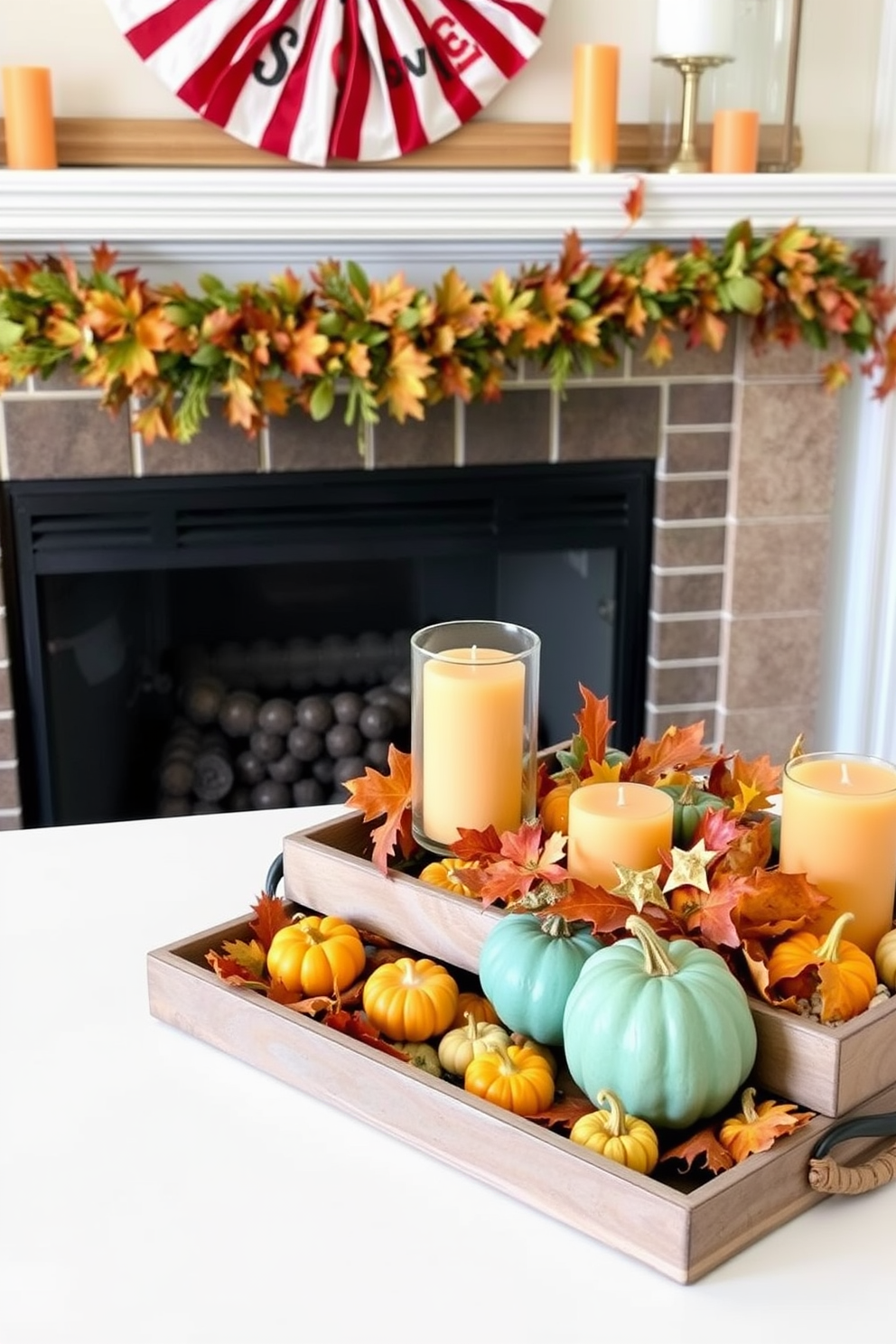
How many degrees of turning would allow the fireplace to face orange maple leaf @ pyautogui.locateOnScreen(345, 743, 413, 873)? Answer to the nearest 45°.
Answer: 0° — it already faces it

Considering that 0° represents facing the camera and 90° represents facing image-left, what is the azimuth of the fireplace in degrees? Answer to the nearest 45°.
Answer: approximately 0°

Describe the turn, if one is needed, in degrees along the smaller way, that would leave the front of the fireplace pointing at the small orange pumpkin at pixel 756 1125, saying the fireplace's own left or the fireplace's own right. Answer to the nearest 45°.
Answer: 0° — it already faces it

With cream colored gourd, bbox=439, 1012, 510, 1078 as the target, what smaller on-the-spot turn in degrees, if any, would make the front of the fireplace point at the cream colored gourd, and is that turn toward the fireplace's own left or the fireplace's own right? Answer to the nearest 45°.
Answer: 0° — it already faces it

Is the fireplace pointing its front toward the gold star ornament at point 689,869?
yes

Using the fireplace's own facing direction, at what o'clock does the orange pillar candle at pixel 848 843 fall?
The orange pillar candle is roughly at 12 o'clock from the fireplace.

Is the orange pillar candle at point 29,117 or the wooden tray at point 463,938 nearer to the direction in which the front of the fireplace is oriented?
the wooden tray

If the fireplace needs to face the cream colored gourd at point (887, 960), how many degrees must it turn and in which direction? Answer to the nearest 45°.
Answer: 0° — it already faces it
